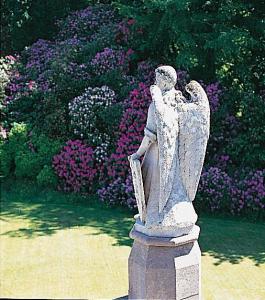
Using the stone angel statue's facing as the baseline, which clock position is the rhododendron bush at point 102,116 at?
The rhododendron bush is roughly at 1 o'clock from the stone angel statue.

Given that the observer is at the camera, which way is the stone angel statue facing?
facing away from the viewer and to the left of the viewer

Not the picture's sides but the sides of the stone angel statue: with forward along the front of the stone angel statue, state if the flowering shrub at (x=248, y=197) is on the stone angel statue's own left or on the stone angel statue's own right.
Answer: on the stone angel statue's own right

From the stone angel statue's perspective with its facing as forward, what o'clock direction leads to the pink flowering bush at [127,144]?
The pink flowering bush is roughly at 1 o'clock from the stone angel statue.

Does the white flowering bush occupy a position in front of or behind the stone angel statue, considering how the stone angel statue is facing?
in front
